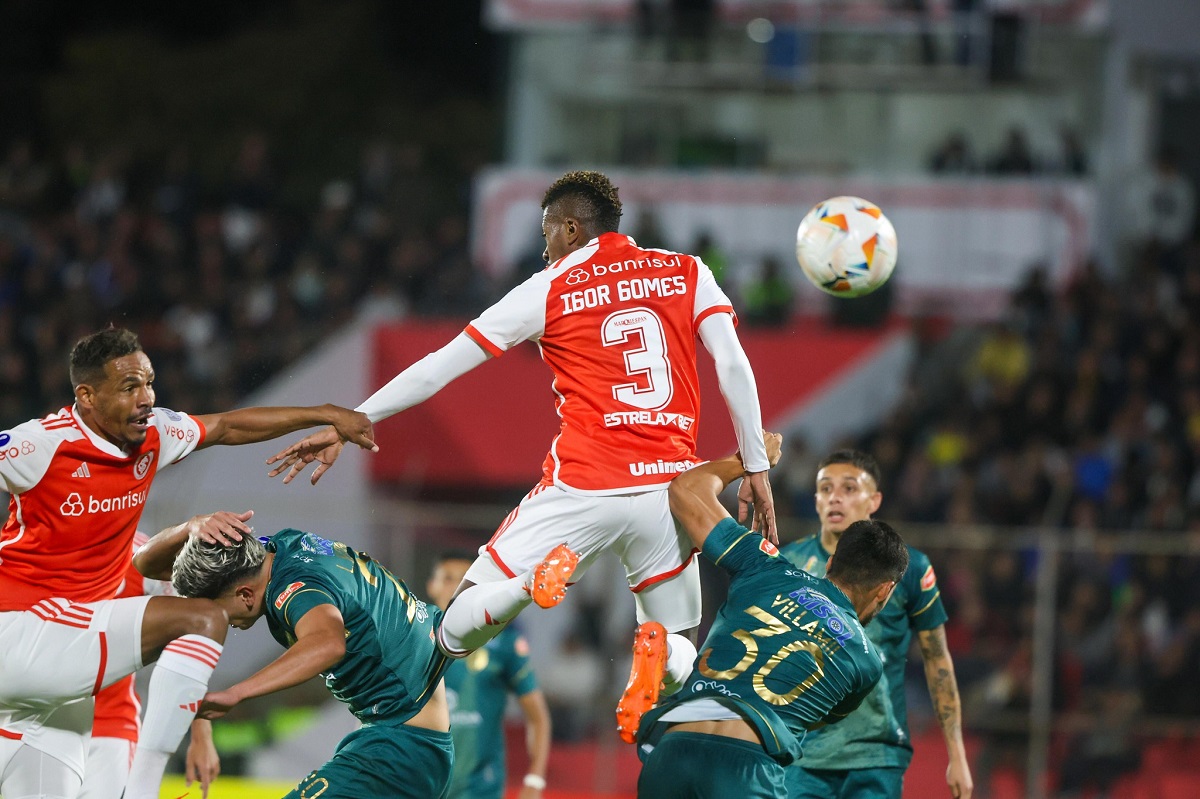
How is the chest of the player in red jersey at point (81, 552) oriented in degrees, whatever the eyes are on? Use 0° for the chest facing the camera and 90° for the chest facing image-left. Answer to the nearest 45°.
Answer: approximately 315°

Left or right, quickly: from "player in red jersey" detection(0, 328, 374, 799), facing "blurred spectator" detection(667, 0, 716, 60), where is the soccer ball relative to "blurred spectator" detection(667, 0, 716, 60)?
right

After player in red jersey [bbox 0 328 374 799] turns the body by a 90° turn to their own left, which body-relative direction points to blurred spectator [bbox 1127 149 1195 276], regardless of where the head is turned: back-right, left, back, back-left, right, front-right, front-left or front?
front

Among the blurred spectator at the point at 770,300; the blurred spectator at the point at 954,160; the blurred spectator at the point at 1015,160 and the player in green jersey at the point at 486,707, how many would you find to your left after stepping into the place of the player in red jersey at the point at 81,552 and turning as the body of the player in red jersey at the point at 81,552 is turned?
4

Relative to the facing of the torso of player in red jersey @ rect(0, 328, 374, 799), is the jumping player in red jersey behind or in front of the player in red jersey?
in front

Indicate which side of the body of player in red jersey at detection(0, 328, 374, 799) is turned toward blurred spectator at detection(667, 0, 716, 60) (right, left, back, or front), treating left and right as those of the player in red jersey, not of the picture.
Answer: left

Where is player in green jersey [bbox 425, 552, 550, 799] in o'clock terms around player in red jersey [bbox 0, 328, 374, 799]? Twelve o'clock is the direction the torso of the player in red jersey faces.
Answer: The player in green jersey is roughly at 9 o'clock from the player in red jersey.

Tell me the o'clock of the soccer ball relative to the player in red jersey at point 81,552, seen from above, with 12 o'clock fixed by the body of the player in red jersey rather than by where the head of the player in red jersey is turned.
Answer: The soccer ball is roughly at 10 o'clock from the player in red jersey.

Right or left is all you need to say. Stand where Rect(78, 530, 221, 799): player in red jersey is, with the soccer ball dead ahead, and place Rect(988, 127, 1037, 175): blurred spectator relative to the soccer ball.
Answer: left

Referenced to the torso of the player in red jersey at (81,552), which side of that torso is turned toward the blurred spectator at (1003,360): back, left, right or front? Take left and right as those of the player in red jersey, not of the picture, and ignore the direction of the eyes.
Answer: left

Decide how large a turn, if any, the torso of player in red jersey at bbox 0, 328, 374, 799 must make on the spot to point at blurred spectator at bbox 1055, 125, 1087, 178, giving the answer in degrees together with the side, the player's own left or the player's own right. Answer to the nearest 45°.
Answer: approximately 90° to the player's own left
